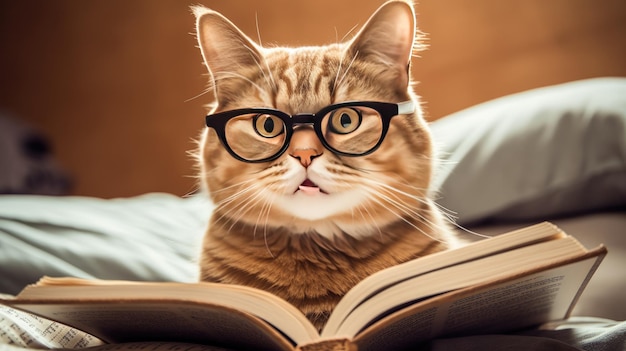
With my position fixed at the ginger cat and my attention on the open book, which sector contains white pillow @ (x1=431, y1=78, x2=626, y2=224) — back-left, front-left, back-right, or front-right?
back-left

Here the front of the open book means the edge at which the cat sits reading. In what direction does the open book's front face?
away from the camera

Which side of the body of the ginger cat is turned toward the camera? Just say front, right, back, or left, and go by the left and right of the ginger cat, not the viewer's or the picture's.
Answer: front

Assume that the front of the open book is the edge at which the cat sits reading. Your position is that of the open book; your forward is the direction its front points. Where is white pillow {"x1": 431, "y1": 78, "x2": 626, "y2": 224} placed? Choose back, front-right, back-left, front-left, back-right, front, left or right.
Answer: front-right
